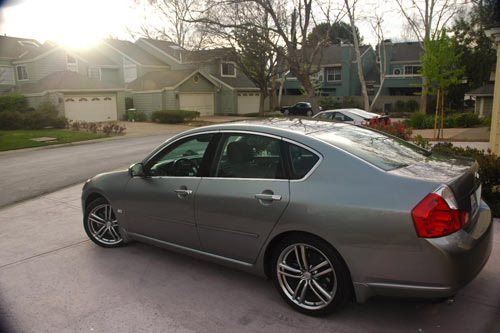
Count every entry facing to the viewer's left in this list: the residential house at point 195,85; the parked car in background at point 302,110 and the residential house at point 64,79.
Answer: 1

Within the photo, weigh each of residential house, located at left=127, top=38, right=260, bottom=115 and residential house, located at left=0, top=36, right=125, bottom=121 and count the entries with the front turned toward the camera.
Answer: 2

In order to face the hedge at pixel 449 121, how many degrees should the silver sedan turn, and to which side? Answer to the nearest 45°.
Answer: approximately 90° to its right

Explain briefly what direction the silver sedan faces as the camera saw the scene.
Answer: facing away from the viewer and to the left of the viewer

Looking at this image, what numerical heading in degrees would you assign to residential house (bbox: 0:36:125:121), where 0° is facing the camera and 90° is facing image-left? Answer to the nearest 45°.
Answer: approximately 0°

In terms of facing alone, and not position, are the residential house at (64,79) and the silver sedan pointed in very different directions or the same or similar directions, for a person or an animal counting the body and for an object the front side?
very different directions

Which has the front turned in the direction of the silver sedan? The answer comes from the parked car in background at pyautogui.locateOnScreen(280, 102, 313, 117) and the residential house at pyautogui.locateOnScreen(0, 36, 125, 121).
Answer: the residential house

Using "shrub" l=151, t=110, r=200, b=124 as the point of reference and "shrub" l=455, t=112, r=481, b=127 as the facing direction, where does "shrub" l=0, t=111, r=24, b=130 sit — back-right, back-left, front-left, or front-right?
back-right

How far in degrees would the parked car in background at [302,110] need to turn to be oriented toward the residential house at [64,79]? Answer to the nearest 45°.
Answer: approximately 45° to its left

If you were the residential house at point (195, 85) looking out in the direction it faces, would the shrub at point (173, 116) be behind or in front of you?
in front

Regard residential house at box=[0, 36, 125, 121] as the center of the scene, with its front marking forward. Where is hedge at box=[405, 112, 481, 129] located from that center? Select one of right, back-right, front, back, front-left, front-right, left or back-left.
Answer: front-left

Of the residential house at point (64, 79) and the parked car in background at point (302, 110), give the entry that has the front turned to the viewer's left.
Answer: the parked car in background

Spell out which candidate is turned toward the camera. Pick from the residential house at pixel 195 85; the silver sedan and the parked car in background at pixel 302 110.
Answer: the residential house

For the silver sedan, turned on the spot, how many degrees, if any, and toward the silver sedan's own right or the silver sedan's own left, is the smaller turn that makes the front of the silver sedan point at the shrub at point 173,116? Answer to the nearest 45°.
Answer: approximately 45° to the silver sedan's own right

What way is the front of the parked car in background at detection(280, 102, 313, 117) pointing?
to the viewer's left

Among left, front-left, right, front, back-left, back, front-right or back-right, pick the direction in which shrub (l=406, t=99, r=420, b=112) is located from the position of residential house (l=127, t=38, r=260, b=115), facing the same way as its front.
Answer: left

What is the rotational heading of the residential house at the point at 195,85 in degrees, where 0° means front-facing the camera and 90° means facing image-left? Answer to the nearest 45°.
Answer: approximately 0°

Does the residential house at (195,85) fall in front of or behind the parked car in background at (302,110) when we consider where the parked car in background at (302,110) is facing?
in front
